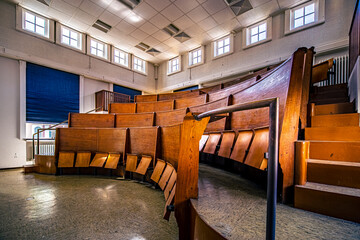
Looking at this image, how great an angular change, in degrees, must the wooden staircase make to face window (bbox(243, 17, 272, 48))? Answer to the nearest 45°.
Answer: approximately 180°

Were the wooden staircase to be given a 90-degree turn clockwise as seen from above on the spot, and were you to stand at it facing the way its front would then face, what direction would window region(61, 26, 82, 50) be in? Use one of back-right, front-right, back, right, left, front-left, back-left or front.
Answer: front

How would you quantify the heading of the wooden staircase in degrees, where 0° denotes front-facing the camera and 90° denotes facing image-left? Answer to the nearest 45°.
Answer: approximately 0°

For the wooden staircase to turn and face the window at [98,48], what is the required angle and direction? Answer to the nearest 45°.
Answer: approximately 90° to its right

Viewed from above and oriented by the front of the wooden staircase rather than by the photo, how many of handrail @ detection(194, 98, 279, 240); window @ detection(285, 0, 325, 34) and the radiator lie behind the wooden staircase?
2

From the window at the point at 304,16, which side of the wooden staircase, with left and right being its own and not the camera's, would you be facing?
back

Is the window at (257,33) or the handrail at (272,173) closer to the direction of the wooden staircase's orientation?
the handrail

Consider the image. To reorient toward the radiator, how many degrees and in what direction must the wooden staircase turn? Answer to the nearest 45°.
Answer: approximately 180°

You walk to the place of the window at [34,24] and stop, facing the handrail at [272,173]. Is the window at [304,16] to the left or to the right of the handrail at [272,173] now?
left

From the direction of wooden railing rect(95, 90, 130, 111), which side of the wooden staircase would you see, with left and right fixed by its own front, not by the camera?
right

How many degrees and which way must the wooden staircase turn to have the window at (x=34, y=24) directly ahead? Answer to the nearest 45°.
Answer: approximately 90° to its right
